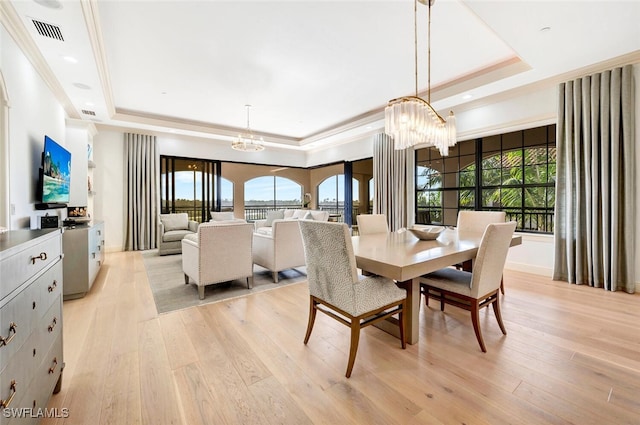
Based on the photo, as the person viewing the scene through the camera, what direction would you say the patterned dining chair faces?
facing away from the viewer and to the right of the viewer

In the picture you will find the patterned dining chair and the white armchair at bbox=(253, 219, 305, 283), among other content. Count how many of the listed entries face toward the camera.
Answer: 0

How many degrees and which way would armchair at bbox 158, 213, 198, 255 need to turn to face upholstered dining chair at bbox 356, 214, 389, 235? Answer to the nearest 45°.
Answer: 0° — it already faces it

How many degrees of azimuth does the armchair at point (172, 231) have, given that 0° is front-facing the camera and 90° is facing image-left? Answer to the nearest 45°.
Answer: approximately 315°

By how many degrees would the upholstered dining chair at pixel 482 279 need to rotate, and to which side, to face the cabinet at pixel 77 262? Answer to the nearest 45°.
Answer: approximately 45° to its left

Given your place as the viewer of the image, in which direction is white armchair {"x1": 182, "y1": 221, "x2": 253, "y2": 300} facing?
facing away from the viewer and to the left of the viewer

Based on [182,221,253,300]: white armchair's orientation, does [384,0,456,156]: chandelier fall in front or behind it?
behind

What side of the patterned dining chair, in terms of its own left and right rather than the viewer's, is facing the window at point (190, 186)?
left

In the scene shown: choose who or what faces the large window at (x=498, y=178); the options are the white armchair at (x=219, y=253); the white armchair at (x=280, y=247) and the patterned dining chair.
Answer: the patterned dining chair

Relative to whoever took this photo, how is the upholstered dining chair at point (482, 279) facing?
facing away from the viewer and to the left of the viewer

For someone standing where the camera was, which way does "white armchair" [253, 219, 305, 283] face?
facing away from the viewer and to the left of the viewer

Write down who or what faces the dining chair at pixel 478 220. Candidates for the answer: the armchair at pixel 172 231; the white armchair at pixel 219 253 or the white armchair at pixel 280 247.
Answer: the armchair
